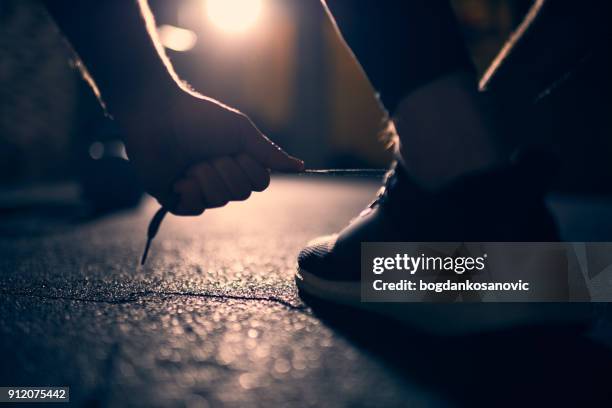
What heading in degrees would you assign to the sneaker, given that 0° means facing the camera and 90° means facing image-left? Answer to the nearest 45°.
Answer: approximately 90°
